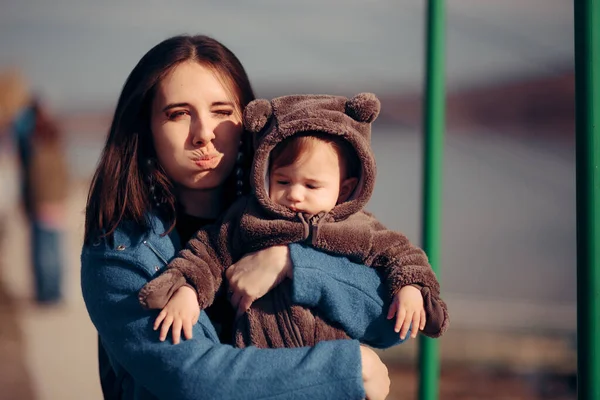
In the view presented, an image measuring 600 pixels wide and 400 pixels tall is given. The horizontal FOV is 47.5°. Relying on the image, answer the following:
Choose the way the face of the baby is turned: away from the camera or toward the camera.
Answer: toward the camera

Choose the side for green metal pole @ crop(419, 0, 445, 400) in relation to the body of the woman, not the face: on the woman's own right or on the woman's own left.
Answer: on the woman's own left

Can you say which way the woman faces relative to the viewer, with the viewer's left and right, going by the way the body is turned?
facing the viewer and to the right of the viewer
